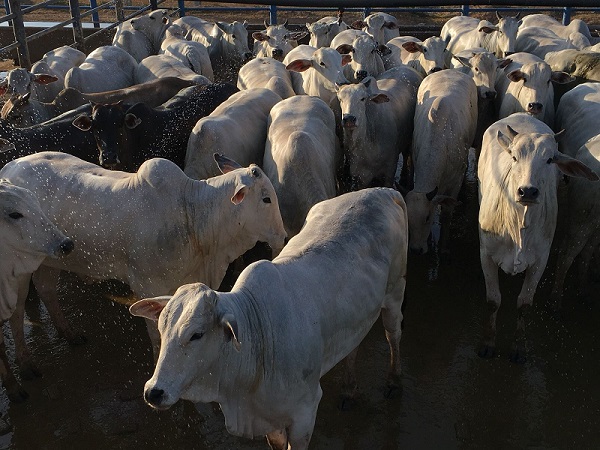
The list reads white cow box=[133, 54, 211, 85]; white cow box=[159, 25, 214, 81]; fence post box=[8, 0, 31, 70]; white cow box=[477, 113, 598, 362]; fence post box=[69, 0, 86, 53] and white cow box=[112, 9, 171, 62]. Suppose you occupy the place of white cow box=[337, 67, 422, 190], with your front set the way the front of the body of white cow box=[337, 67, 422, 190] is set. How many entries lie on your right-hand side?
5

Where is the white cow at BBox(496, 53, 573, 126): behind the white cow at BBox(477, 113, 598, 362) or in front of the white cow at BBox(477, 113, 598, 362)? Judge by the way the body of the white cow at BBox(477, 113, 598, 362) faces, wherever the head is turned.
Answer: behind

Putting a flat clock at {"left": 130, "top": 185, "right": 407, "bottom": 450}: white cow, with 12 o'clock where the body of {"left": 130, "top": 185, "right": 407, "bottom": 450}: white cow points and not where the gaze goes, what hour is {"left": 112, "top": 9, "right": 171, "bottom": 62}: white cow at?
{"left": 112, "top": 9, "right": 171, "bottom": 62}: white cow is roughly at 4 o'clock from {"left": 130, "top": 185, "right": 407, "bottom": 450}: white cow.

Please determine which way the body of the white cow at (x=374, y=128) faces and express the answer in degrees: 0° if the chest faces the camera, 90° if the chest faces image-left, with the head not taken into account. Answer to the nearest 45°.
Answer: approximately 45°

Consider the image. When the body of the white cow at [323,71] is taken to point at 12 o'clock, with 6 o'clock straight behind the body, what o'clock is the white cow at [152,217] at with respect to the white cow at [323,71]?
the white cow at [152,217] is roughly at 2 o'clock from the white cow at [323,71].

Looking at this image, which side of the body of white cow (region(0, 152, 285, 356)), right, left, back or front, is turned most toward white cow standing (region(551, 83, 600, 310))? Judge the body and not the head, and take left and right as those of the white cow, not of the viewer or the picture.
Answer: front

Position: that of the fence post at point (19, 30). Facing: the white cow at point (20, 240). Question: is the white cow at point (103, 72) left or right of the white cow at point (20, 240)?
left

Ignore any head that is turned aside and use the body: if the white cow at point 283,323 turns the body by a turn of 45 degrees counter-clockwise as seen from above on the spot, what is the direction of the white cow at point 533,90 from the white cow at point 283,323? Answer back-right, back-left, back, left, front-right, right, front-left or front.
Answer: back-left

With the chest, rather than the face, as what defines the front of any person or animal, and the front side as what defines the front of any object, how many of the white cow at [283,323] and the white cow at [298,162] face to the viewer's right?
0

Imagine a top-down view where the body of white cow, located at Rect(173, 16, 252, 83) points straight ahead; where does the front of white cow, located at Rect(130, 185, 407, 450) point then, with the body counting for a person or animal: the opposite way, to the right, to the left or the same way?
to the right

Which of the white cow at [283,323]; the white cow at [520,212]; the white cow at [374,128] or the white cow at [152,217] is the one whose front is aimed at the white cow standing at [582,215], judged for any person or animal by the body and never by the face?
the white cow at [152,217]

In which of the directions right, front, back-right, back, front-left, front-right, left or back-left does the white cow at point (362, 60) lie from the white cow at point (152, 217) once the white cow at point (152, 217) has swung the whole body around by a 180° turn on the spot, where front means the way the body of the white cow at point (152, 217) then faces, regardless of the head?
back-right

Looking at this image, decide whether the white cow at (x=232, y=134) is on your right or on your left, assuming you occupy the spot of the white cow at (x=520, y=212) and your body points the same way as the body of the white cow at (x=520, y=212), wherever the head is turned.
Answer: on your right

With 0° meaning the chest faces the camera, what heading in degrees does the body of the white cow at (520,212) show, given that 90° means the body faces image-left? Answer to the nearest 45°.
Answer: approximately 0°

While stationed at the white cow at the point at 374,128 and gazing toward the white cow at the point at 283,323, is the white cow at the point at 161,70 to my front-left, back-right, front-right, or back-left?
back-right
